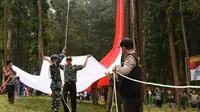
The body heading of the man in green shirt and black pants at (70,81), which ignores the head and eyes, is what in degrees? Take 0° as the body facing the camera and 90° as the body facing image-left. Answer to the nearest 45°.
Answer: approximately 0°

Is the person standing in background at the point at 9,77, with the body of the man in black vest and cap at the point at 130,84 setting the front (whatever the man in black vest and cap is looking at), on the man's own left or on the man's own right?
on the man's own right

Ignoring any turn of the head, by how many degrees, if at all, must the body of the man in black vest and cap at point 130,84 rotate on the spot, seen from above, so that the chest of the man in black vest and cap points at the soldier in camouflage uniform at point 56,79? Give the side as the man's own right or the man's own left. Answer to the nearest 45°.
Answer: approximately 45° to the man's own right

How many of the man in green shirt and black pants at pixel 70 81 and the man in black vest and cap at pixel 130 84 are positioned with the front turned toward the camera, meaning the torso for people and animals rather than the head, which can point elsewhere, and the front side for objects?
1

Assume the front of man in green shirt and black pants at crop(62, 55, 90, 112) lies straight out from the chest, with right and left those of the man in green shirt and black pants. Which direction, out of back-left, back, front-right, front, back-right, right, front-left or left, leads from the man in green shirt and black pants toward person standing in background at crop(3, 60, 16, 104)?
back-right

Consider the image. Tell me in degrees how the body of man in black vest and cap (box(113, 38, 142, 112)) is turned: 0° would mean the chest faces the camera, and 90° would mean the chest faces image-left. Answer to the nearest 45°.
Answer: approximately 90°

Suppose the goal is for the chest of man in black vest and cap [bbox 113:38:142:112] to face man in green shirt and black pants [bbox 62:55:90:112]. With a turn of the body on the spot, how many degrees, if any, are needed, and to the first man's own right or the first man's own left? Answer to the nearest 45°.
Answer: approximately 45° to the first man's own right
